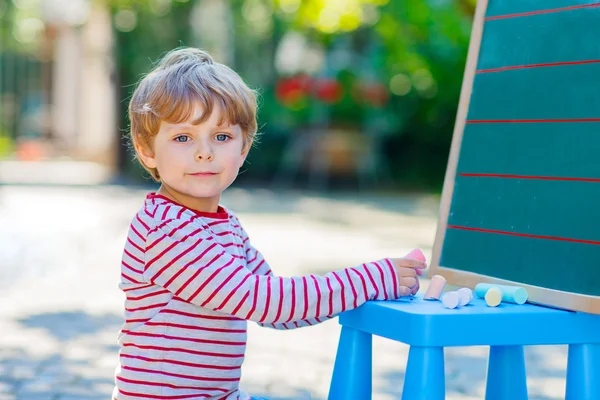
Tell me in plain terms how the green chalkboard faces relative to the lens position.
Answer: facing the viewer and to the left of the viewer

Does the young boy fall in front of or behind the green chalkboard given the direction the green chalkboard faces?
in front
